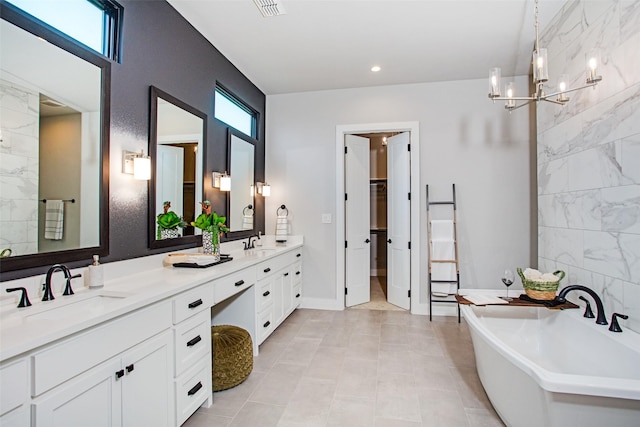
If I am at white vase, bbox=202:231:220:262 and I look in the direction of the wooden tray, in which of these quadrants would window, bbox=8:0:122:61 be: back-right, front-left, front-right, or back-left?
back-right

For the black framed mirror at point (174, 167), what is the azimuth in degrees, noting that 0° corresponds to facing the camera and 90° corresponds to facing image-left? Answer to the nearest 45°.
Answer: approximately 315°

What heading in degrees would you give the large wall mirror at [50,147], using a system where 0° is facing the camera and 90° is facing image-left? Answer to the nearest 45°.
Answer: approximately 315°

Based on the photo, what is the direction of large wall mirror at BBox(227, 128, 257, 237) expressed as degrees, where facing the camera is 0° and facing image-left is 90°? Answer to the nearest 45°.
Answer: approximately 315°

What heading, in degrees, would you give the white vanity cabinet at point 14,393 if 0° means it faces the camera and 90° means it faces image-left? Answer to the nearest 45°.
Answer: approximately 315°

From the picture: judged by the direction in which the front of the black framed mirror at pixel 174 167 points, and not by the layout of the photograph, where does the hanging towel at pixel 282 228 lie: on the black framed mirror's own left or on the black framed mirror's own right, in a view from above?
on the black framed mirror's own left
